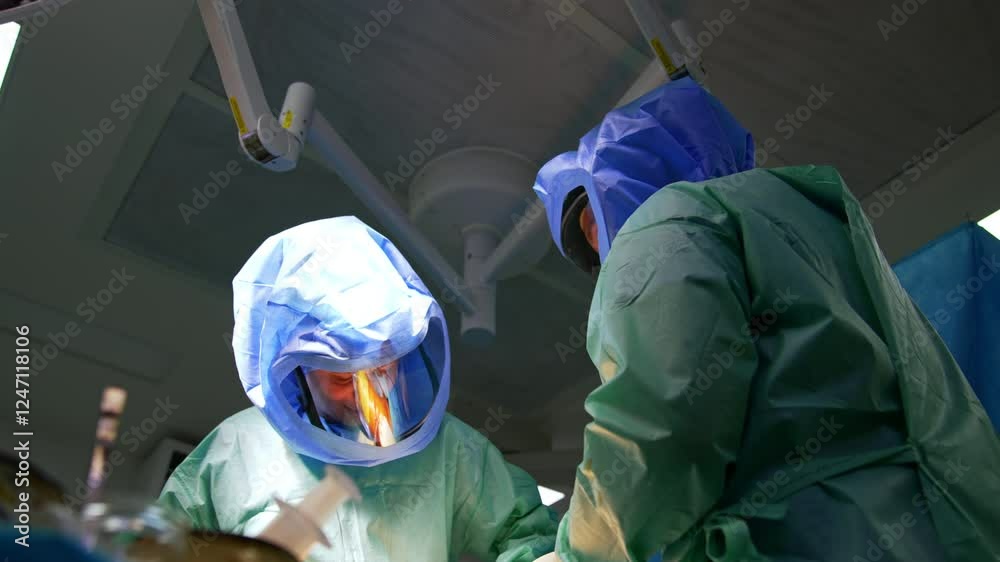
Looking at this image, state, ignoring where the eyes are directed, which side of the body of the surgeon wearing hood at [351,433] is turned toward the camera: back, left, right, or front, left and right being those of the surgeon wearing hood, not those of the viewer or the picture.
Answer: front

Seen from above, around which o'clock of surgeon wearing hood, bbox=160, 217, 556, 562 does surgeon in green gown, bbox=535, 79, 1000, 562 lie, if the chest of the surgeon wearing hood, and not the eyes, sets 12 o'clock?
The surgeon in green gown is roughly at 11 o'clock from the surgeon wearing hood.

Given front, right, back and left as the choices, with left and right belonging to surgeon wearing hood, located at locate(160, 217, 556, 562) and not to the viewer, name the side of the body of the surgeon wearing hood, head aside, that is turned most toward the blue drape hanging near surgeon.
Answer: left

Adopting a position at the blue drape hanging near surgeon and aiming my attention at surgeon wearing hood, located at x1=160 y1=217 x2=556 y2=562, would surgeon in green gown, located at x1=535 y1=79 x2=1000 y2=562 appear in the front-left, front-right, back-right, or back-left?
front-left

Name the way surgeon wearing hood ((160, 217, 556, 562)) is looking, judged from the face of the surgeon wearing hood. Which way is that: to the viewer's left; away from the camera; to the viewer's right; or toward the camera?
toward the camera

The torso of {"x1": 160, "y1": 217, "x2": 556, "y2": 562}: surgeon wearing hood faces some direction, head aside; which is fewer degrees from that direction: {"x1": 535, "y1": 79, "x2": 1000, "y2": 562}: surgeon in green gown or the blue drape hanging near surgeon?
the surgeon in green gown
